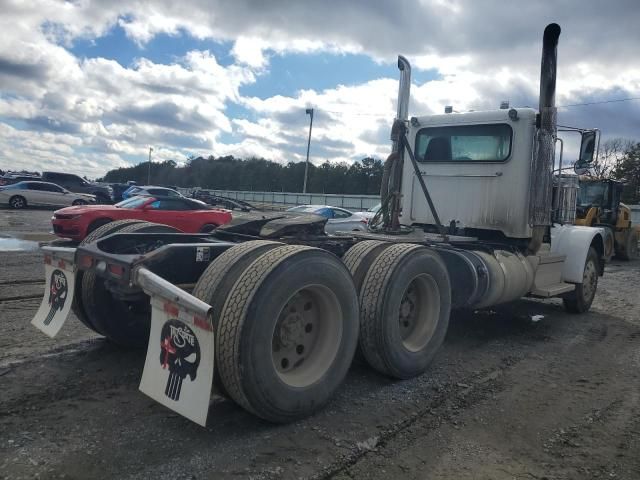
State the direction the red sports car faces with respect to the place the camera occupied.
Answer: facing the viewer and to the left of the viewer

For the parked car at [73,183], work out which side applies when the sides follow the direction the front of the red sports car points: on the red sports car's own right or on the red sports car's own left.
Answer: on the red sports car's own right

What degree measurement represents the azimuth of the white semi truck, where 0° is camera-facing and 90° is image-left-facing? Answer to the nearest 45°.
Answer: approximately 225°

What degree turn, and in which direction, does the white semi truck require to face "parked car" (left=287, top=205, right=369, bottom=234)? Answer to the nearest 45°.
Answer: approximately 45° to its left

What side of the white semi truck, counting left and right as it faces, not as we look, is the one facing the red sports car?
left

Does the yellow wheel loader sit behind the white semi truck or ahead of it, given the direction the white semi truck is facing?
ahead
